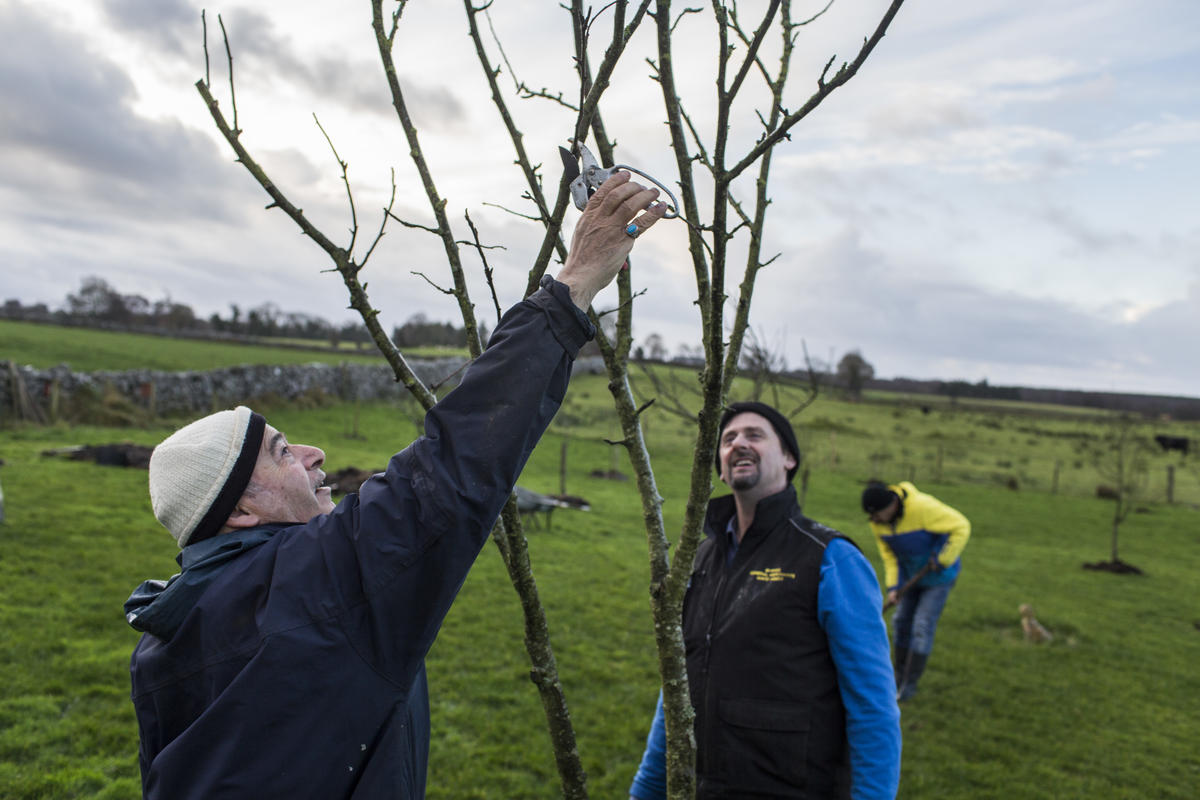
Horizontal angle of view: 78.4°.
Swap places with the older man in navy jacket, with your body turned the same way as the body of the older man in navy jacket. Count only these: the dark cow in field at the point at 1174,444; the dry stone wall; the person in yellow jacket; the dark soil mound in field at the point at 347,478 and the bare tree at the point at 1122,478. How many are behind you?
0

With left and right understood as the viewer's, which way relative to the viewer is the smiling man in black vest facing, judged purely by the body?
facing the viewer and to the left of the viewer

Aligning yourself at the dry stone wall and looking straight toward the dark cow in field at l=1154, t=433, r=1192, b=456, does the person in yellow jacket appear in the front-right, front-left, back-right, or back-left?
front-right

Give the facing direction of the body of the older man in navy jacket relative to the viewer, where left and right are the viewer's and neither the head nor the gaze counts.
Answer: facing away from the viewer and to the right of the viewer

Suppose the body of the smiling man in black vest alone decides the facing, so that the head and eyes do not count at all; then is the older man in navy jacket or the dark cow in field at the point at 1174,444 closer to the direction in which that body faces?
the older man in navy jacket

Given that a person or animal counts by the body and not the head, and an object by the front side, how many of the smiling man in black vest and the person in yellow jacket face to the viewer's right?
0

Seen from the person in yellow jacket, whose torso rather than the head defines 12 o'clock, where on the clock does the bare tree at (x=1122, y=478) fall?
The bare tree is roughly at 5 o'clock from the person in yellow jacket.

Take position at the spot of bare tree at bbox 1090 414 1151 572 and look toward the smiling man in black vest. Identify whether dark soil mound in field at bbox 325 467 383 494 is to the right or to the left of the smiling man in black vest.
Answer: right

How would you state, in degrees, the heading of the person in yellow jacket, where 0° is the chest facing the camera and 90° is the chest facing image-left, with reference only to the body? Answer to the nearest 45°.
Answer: approximately 45°

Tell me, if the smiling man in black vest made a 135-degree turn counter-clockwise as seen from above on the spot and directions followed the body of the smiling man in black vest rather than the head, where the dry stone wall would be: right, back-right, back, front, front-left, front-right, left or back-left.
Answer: back-left

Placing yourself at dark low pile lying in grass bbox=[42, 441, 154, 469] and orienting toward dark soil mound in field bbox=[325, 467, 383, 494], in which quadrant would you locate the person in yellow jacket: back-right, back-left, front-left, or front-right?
front-right

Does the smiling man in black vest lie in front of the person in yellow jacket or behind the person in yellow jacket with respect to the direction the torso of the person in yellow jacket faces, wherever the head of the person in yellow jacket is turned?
in front

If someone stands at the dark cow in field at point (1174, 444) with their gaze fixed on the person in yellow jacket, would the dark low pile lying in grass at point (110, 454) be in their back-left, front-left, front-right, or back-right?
front-right

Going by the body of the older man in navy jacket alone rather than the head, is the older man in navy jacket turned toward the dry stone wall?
no

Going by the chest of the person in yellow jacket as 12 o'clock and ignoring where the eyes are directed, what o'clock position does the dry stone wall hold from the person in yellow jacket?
The dry stone wall is roughly at 2 o'clock from the person in yellow jacket.

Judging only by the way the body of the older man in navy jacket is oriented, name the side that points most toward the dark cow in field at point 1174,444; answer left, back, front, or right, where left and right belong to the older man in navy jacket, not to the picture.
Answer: front

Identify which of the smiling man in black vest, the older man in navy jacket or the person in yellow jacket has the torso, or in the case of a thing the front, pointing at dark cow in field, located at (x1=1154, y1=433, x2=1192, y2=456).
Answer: the older man in navy jacket

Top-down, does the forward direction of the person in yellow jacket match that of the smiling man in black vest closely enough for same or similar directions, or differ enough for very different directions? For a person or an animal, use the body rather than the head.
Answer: same or similar directions

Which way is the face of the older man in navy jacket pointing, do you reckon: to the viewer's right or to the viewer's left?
to the viewer's right

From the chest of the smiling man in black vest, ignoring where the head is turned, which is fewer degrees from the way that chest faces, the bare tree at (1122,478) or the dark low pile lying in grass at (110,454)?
the dark low pile lying in grass

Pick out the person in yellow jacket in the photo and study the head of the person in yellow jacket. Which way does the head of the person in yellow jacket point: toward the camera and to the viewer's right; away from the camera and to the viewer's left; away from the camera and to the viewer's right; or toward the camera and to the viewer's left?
toward the camera and to the viewer's left

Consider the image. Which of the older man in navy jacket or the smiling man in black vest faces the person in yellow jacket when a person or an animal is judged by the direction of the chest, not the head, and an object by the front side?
the older man in navy jacket
